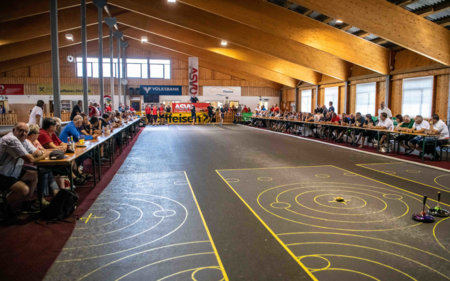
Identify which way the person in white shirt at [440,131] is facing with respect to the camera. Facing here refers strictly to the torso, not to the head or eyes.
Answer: to the viewer's left

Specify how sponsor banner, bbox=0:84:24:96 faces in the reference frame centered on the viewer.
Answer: facing the viewer

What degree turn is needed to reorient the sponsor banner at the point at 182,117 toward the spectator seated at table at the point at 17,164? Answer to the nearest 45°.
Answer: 0° — it already faces them

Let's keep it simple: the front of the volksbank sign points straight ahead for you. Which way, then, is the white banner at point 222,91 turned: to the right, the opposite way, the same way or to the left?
the same way

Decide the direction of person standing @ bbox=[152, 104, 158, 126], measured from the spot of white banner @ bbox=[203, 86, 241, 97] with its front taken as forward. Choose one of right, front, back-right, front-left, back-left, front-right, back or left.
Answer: front-right

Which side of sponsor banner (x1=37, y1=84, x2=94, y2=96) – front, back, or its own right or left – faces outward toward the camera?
front

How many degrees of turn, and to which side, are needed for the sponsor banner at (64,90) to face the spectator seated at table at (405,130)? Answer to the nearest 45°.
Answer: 0° — it already faces them

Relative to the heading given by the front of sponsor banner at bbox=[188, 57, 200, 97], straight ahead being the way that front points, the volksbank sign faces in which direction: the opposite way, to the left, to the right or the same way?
the same way

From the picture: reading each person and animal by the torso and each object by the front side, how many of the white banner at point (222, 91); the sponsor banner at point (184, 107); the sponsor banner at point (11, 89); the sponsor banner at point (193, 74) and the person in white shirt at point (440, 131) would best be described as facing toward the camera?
4

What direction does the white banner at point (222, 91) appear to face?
toward the camera

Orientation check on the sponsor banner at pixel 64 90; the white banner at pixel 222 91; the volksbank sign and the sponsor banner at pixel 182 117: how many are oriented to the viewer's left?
0

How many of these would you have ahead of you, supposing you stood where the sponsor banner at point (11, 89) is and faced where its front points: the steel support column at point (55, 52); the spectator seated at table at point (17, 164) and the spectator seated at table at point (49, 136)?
3

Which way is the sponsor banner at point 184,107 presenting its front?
toward the camera

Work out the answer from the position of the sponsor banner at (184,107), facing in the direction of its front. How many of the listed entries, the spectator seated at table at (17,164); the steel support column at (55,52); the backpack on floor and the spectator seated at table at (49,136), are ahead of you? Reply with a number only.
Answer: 4
